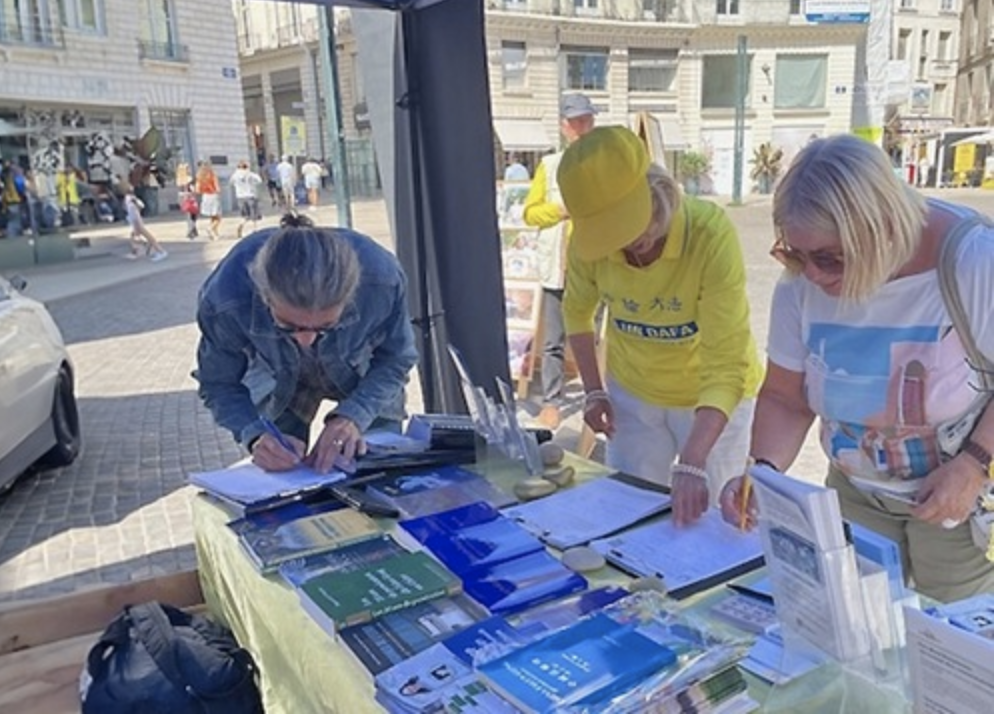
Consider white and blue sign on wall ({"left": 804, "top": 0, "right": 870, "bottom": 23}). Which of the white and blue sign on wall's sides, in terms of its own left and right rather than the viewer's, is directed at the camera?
front

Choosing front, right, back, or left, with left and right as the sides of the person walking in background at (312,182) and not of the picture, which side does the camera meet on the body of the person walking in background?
back

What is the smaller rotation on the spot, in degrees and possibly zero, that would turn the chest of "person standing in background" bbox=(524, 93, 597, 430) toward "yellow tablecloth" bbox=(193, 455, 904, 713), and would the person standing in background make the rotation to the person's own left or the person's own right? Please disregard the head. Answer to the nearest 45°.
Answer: approximately 45° to the person's own right

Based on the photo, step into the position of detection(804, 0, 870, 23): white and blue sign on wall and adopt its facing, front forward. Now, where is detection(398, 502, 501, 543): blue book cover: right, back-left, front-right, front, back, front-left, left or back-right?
front

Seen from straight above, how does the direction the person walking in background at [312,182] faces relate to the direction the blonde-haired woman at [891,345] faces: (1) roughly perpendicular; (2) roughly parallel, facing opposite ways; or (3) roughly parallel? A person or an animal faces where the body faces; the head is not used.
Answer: roughly perpendicular

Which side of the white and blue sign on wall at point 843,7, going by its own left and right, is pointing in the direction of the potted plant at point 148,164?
right

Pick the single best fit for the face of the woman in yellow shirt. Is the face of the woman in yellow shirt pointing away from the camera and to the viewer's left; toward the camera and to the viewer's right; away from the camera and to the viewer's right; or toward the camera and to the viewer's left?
toward the camera and to the viewer's left

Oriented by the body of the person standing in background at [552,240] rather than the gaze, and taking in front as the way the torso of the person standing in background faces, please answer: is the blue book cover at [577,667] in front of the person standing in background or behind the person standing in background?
in front

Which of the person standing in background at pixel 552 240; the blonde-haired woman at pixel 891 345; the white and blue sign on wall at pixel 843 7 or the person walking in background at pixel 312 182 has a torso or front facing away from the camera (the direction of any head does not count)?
the person walking in background at pixel 312 182

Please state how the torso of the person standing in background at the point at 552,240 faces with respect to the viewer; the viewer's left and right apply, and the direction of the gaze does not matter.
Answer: facing the viewer and to the right of the viewer

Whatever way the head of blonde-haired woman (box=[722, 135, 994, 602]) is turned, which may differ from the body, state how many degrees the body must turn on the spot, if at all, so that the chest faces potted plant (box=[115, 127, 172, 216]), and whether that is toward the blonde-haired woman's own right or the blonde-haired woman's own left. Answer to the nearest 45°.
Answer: approximately 90° to the blonde-haired woman's own right

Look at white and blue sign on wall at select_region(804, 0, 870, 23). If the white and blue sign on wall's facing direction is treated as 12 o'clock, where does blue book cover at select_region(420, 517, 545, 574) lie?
The blue book cover is roughly at 12 o'clock from the white and blue sign on wall.

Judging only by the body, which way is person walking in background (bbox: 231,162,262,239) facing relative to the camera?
away from the camera

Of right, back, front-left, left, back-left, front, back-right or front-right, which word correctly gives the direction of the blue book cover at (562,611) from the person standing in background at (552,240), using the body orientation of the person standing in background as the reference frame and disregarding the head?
front-right
